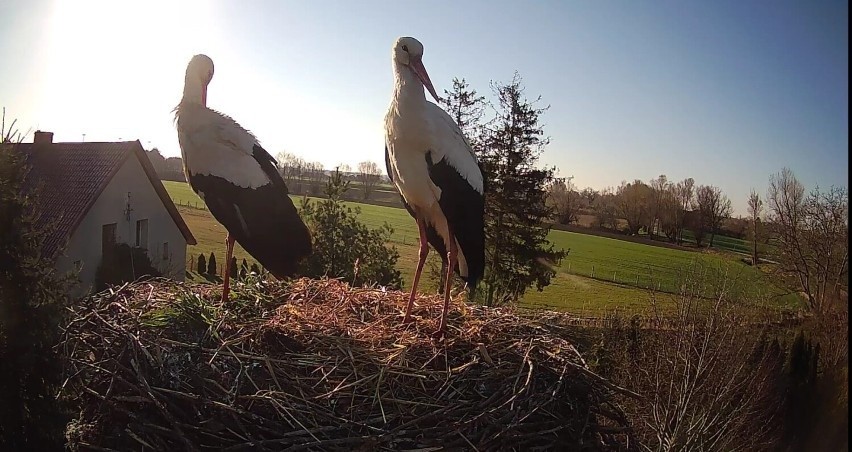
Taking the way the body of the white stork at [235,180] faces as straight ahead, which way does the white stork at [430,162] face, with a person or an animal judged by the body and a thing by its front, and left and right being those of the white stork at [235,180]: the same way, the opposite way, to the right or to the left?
to the left

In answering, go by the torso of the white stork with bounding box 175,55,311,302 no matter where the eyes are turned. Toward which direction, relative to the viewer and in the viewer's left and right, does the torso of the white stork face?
facing away from the viewer and to the left of the viewer

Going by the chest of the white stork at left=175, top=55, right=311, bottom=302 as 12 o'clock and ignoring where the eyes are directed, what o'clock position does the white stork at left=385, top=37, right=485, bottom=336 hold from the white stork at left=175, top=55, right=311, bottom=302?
the white stork at left=385, top=37, right=485, bottom=336 is roughly at 6 o'clock from the white stork at left=175, top=55, right=311, bottom=302.

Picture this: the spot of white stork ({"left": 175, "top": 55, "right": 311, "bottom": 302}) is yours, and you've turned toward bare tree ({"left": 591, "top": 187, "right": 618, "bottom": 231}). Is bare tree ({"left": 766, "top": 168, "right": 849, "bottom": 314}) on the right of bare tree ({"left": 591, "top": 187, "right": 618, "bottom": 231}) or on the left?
right

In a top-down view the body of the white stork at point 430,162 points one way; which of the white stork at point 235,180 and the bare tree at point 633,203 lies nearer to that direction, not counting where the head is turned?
the white stork

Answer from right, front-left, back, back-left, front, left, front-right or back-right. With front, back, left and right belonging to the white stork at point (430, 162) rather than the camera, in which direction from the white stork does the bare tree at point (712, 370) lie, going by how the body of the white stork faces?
back

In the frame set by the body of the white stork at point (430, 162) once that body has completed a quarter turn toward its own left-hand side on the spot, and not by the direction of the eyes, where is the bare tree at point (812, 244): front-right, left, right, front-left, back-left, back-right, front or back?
left

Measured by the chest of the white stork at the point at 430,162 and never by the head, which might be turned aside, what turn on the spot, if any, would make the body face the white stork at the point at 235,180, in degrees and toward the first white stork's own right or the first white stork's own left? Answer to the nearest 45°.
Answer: approximately 45° to the first white stork's own right

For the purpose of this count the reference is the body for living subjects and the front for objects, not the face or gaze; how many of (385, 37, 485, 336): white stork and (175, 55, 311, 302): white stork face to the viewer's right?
0
